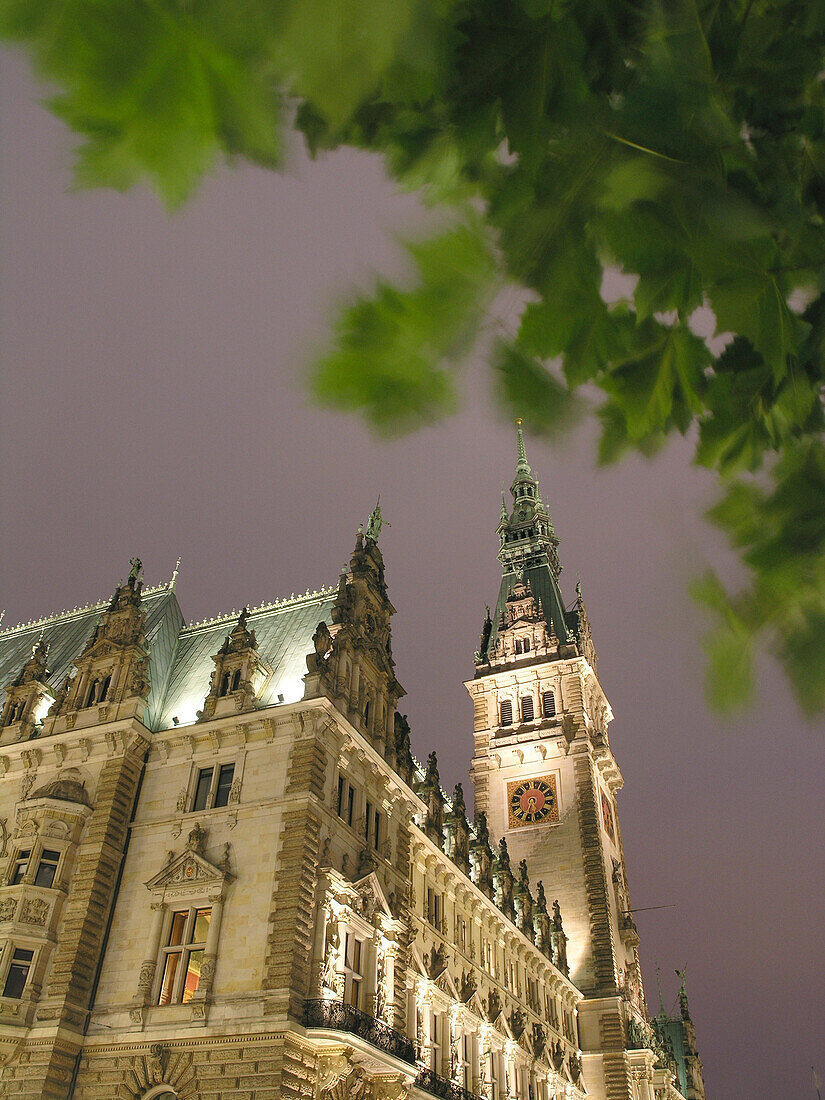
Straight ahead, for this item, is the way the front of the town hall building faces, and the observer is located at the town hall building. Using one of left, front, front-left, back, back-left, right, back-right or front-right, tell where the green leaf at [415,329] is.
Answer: front-right

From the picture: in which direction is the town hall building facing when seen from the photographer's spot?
facing the viewer and to the right of the viewer
